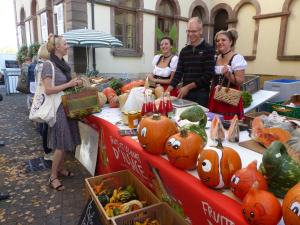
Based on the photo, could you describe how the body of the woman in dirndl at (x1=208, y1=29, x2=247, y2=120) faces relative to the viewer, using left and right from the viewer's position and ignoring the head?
facing the viewer and to the left of the viewer

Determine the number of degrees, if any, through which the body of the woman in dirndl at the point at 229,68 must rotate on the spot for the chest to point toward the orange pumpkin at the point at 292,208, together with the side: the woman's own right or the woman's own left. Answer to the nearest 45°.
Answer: approximately 45° to the woman's own left

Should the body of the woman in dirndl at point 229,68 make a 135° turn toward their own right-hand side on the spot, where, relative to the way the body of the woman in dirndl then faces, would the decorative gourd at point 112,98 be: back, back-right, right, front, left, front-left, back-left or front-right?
left

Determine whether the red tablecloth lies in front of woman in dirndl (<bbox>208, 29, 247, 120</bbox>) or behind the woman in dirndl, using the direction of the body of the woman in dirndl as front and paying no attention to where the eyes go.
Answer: in front

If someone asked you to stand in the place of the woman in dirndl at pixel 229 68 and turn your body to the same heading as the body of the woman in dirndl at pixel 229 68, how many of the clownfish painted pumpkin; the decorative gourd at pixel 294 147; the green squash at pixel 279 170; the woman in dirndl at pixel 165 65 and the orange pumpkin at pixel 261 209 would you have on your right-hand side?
1

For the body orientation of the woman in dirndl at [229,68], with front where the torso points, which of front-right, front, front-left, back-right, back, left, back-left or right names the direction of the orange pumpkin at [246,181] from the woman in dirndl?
front-left

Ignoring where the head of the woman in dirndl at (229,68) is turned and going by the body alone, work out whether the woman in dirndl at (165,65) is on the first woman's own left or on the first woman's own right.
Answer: on the first woman's own right

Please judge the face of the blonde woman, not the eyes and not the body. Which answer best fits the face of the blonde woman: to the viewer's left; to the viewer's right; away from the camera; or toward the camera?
to the viewer's right

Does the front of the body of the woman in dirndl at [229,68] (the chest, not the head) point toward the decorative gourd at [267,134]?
no

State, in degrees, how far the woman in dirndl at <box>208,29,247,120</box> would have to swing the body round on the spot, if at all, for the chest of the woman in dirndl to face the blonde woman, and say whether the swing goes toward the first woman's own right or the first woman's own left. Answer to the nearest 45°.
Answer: approximately 45° to the first woman's own right

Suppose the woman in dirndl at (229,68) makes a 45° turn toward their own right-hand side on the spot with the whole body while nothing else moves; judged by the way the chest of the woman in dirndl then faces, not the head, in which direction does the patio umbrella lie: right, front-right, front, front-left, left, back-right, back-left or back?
front-right

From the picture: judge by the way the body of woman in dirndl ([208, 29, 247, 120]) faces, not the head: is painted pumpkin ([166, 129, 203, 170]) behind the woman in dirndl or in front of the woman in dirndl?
in front

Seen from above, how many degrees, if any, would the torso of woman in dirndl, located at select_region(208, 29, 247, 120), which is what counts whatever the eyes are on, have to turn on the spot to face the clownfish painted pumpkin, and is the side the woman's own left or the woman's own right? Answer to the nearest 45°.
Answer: approximately 45° to the woman's own left

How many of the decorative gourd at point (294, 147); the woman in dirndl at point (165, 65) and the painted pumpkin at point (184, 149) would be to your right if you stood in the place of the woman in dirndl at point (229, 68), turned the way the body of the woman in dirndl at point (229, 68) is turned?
1

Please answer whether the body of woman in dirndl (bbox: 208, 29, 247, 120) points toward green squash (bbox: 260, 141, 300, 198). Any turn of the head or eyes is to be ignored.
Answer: no

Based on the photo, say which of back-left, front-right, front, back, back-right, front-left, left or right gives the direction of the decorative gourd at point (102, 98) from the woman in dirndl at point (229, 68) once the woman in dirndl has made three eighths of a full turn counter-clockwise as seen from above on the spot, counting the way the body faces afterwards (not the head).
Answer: back

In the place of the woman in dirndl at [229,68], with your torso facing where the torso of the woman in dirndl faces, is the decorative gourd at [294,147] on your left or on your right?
on your left
